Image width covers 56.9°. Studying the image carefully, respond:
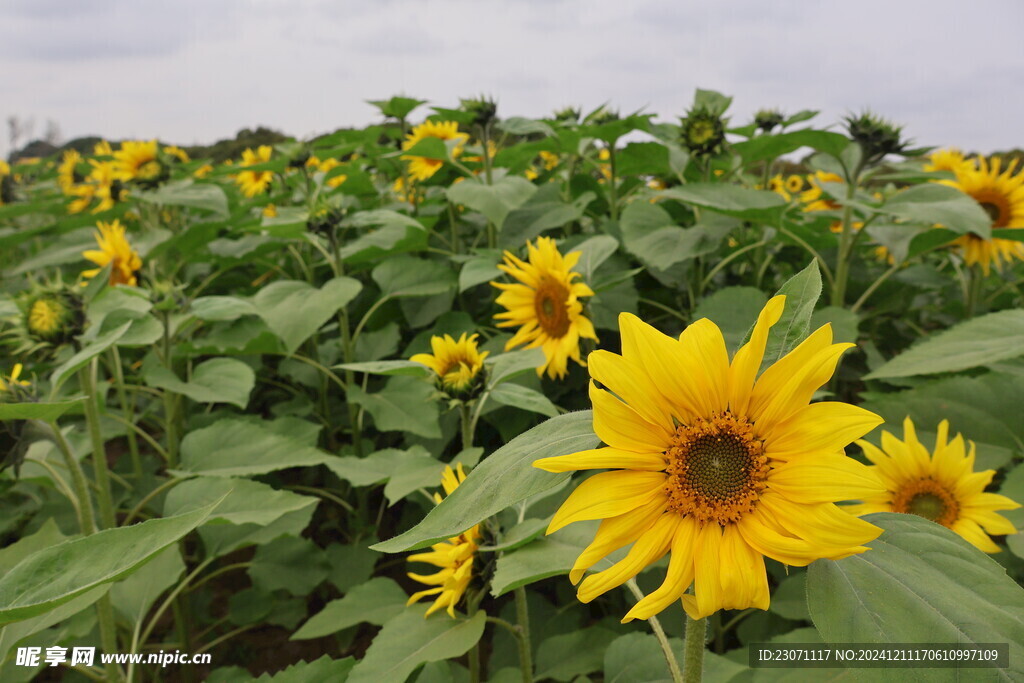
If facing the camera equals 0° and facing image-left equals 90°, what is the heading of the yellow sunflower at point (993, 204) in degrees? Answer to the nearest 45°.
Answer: approximately 0°

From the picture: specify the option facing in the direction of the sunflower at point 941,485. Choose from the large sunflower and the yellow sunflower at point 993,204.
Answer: the yellow sunflower

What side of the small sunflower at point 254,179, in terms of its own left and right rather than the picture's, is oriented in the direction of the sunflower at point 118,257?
front

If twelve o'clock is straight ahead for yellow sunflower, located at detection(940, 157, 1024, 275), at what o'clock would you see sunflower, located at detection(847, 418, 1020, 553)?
The sunflower is roughly at 12 o'clock from the yellow sunflower.

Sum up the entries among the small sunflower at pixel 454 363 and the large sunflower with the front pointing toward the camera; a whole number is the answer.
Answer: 2

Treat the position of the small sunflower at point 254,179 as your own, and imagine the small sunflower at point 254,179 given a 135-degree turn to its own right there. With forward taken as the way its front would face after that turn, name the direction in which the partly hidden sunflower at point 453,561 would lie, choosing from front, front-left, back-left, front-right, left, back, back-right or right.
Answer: back-left
